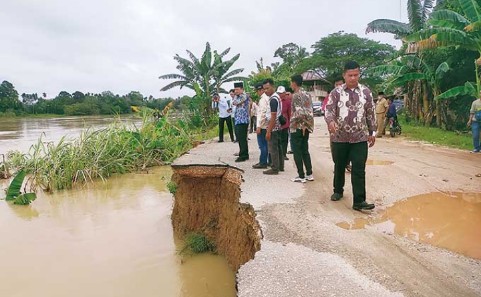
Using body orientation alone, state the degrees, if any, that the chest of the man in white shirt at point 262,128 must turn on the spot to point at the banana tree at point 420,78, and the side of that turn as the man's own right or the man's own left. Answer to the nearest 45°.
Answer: approximately 135° to the man's own right

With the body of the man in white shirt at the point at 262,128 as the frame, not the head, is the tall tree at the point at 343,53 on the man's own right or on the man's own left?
on the man's own right

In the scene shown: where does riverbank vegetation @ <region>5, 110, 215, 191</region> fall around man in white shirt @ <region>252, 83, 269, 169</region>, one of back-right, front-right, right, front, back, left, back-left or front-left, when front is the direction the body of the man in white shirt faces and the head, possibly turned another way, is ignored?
front-right

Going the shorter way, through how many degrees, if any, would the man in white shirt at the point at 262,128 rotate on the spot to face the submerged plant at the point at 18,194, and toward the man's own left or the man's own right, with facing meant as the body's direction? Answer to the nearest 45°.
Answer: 0° — they already face it

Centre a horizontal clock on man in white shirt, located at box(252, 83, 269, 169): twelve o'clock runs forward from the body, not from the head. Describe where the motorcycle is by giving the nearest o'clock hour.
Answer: The motorcycle is roughly at 4 o'clock from the man in white shirt.

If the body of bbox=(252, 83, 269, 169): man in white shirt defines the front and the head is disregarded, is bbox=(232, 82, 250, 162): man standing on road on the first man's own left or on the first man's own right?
on the first man's own right

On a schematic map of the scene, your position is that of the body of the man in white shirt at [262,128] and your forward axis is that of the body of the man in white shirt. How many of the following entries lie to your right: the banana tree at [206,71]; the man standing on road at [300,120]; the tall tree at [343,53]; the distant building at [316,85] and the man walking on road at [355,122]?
3

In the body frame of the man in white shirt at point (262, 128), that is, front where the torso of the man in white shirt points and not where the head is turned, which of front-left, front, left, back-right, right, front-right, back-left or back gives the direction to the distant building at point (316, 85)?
right

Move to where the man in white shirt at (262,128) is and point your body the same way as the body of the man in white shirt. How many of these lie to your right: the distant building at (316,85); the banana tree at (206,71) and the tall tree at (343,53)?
3

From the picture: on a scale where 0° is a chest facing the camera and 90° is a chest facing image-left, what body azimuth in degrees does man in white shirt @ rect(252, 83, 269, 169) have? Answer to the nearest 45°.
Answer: approximately 90°

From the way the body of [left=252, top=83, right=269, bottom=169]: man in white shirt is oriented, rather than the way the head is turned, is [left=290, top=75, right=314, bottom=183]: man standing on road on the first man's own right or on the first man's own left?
on the first man's own left
